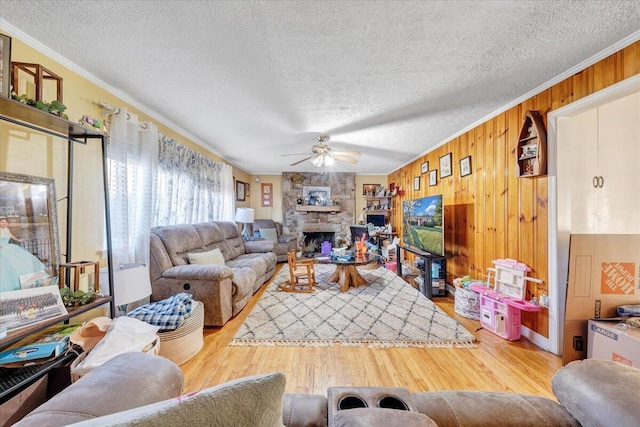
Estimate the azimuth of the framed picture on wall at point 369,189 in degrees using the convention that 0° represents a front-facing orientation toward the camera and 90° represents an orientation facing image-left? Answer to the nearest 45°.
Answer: approximately 0°

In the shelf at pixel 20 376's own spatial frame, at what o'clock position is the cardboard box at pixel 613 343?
The cardboard box is roughly at 12 o'clock from the shelf.

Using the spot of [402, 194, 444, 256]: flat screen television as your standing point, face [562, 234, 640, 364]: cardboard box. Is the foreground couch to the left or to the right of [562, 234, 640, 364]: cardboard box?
right

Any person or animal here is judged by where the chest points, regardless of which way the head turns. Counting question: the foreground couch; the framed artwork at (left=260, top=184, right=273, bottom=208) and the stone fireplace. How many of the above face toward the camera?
2

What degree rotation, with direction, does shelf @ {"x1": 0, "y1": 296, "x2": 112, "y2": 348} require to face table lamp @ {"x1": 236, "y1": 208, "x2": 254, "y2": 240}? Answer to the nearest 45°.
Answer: approximately 90° to its left

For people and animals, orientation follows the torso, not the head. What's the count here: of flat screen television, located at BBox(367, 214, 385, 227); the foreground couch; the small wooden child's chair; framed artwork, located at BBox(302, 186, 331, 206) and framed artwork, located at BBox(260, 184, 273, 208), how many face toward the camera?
3

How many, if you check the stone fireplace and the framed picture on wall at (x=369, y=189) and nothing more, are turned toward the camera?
2

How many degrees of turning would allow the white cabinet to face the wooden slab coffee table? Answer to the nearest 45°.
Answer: approximately 45° to its right

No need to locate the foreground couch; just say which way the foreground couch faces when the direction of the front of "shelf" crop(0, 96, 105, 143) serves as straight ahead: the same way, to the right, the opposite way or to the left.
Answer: to the left

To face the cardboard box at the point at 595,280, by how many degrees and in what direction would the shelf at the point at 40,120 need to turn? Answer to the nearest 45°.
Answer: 0° — it already faces it
